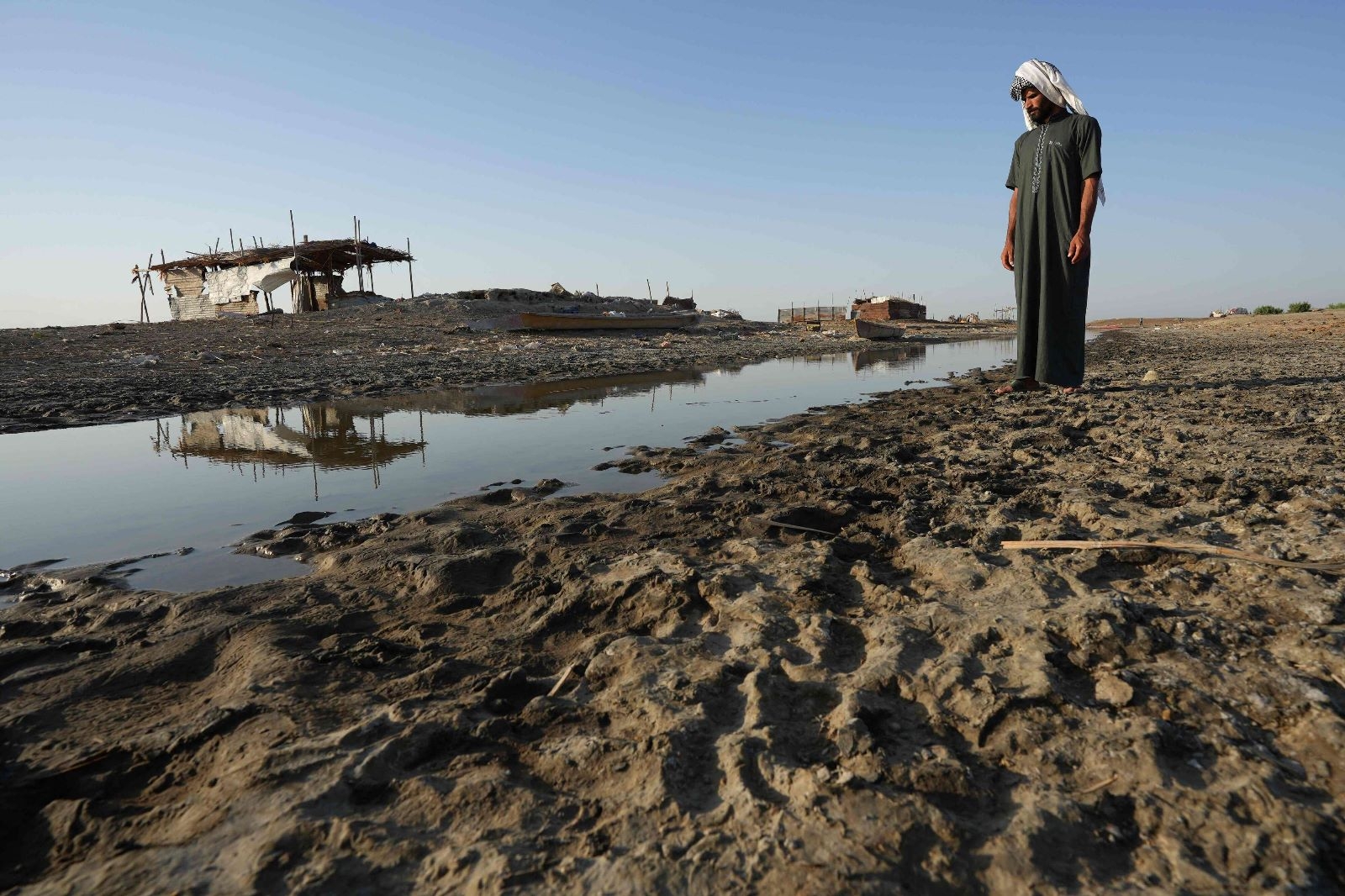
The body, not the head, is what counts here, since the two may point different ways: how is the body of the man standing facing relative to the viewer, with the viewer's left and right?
facing the viewer and to the left of the viewer

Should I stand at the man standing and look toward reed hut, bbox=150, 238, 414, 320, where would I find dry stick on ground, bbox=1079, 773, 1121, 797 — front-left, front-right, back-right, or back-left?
back-left

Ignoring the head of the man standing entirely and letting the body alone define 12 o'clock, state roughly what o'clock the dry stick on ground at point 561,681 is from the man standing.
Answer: The dry stick on ground is roughly at 11 o'clock from the man standing.

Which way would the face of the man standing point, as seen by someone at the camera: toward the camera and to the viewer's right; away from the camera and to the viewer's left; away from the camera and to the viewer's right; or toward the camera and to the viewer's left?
toward the camera and to the viewer's left

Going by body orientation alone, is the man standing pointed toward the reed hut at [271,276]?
no

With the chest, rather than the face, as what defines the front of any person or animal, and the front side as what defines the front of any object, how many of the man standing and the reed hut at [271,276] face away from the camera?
0

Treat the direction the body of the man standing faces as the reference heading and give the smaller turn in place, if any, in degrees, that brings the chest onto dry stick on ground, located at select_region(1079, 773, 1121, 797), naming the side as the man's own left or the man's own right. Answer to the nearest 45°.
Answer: approximately 45° to the man's own left
